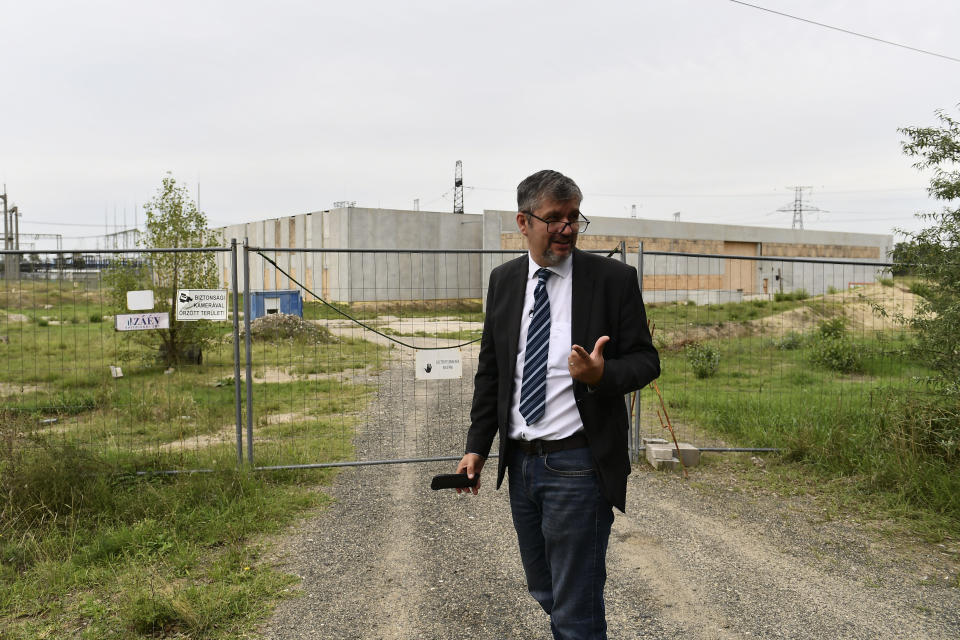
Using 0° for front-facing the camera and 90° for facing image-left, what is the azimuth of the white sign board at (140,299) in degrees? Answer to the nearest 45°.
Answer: approximately 0°

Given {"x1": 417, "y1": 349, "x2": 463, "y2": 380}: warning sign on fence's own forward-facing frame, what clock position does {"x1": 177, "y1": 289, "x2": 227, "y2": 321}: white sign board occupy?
The white sign board is roughly at 3 o'clock from the warning sign on fence.

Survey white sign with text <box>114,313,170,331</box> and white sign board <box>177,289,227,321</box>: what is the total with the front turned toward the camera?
2

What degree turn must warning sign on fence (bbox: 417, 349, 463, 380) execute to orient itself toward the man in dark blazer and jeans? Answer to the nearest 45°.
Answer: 0° — it already faces them

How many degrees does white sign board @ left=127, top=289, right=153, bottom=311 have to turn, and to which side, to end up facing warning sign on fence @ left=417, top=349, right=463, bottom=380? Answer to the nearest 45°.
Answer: approximately 90° to its left

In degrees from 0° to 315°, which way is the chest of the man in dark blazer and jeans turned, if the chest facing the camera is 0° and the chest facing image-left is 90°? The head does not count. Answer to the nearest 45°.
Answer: approximately 45°

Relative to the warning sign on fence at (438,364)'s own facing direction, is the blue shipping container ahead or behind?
behind
